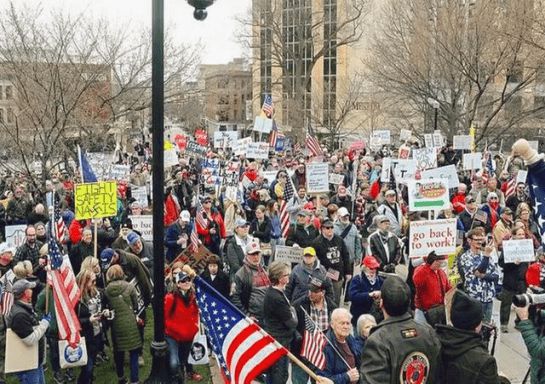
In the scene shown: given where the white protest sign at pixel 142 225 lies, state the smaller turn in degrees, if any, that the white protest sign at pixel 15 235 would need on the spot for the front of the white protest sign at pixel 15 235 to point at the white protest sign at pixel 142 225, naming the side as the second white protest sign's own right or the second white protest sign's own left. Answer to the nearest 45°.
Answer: approximately 90° to the second white protest sign's own left

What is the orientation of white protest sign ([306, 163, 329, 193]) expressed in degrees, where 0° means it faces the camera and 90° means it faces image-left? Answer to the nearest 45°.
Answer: approximately 0°

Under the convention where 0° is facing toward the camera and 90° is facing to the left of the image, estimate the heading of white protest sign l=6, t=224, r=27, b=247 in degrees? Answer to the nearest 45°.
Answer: approximately 0°

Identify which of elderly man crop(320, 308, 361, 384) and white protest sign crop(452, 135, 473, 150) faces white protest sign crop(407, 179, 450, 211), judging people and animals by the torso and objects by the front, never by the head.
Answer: white protest sign crop(452, 135, 473, 150)

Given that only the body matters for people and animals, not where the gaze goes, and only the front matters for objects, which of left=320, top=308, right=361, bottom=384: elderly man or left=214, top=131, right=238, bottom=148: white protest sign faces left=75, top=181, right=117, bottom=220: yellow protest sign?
the white protest sign

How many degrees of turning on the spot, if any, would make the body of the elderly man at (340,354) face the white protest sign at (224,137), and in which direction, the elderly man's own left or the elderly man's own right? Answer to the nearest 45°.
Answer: approximately 135° to the elderly man's own left

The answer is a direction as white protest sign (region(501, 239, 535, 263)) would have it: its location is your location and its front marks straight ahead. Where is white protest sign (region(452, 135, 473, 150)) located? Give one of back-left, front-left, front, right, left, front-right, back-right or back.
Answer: back

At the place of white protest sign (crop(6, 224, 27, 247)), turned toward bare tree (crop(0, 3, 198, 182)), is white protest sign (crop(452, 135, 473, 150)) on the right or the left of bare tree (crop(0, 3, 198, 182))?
right

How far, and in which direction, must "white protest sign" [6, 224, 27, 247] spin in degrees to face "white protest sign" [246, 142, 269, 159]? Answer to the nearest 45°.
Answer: approximately 135° to its left

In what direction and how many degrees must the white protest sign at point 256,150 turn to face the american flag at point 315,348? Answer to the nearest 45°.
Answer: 0° — it already faces it
